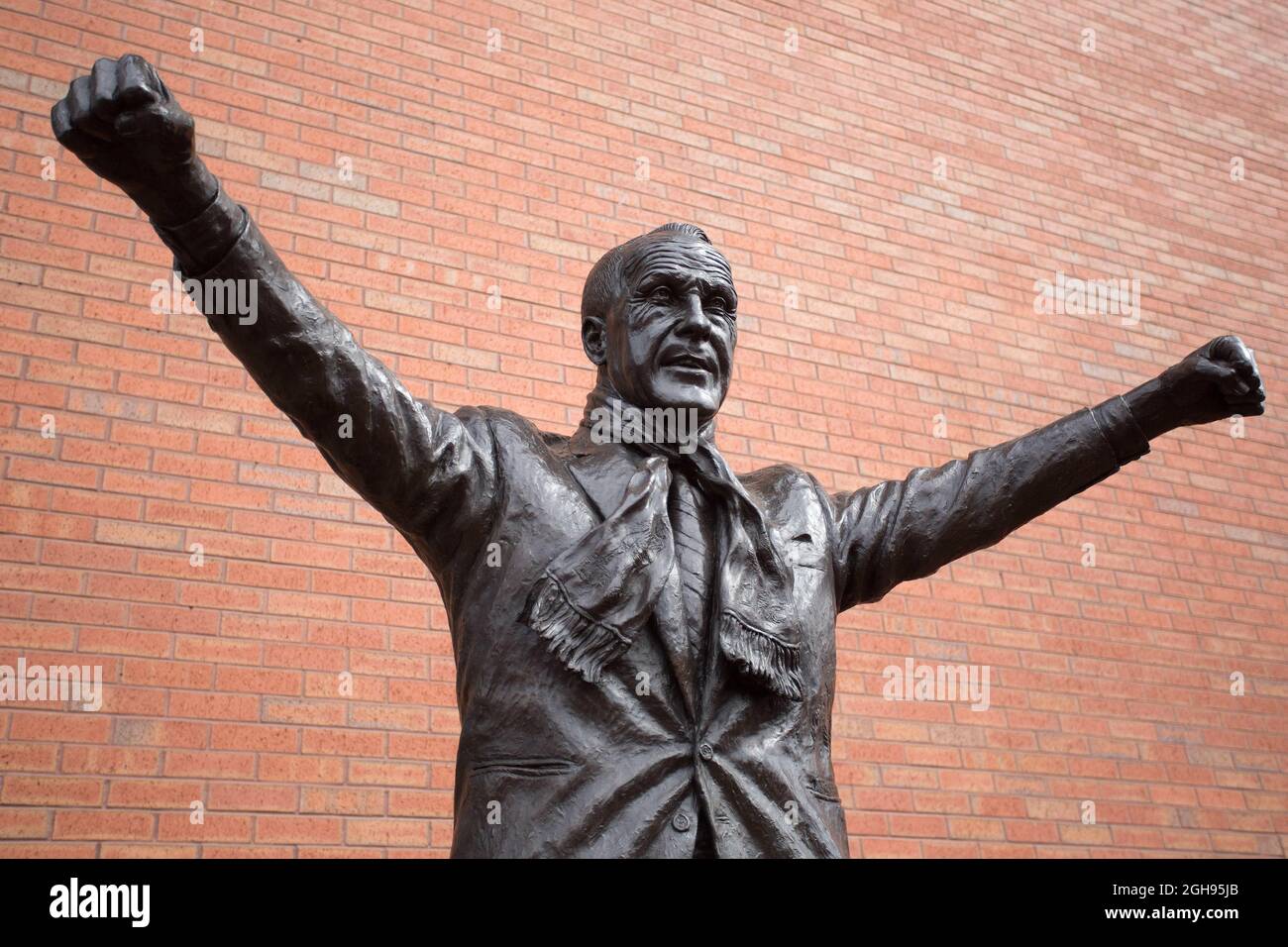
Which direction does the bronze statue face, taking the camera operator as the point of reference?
facing the viewer and to the right of the viewer
